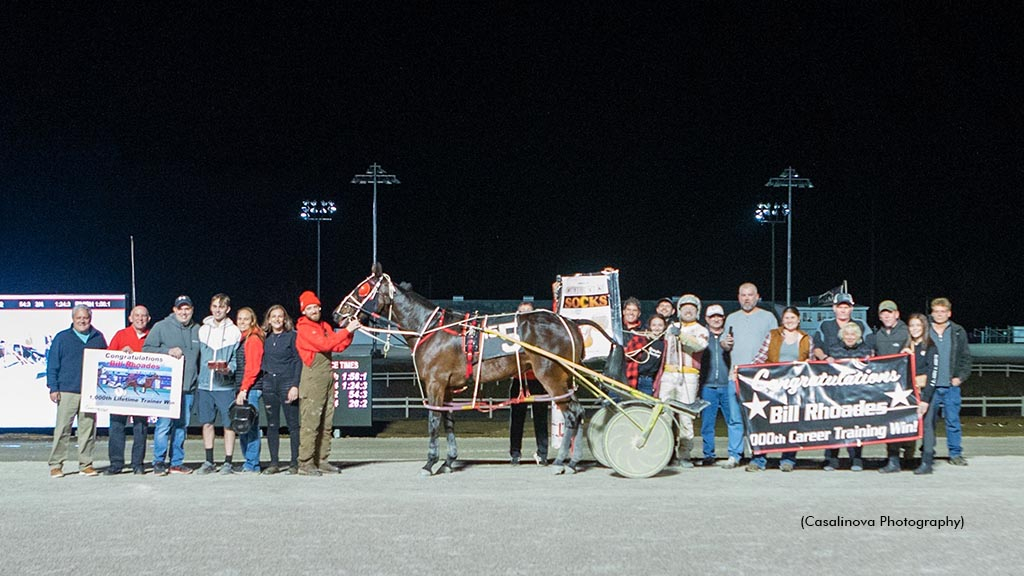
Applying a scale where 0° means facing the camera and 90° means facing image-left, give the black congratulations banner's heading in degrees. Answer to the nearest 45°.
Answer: approximately 0°

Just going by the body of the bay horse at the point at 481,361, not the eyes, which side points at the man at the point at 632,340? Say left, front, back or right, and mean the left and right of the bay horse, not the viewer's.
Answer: back

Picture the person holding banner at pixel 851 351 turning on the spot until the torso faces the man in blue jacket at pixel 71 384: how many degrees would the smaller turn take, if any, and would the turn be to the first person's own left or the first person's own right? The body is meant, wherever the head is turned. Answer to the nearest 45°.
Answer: approximately 90° to the first person's own right

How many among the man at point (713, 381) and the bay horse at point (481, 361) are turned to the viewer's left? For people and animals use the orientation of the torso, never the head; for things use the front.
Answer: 1

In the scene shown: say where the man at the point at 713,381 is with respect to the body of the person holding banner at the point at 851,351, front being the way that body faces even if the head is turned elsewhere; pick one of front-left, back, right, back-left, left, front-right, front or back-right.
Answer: right

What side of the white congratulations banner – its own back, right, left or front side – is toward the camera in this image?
front

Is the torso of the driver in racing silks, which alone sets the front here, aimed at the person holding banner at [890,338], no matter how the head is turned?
no

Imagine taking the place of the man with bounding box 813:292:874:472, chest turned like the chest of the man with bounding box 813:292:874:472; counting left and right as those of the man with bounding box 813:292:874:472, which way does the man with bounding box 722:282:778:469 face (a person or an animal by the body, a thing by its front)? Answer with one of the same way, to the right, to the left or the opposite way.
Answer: the same way

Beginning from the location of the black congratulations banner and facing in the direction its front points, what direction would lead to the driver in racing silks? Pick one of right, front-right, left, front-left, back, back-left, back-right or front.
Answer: right

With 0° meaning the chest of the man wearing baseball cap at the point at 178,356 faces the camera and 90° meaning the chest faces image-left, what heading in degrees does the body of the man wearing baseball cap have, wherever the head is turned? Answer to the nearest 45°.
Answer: approximately 0°

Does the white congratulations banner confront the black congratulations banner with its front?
no

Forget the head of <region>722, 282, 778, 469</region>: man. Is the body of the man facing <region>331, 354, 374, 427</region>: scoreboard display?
no

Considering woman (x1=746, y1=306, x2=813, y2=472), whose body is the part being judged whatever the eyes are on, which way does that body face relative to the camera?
toward the camera

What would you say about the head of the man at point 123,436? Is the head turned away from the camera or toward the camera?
toward the camera

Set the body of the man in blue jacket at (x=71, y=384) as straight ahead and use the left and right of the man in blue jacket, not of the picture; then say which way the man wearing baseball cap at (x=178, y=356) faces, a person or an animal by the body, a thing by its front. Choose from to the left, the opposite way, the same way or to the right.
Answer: the same way

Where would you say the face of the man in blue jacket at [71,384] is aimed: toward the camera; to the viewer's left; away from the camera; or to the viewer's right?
toward the camera

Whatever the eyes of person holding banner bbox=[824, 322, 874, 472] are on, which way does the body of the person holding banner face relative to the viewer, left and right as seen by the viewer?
facing the viewer

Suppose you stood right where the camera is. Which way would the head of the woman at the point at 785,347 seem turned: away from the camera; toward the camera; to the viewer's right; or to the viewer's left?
toward the camera

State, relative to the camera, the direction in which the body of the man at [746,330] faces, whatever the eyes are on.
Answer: toward the camera

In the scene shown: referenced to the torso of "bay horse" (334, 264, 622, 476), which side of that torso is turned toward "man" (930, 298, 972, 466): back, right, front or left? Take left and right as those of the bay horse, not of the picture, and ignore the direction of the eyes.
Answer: back
